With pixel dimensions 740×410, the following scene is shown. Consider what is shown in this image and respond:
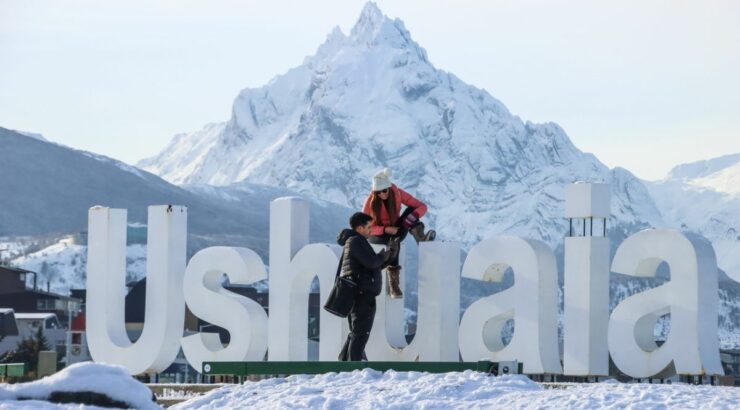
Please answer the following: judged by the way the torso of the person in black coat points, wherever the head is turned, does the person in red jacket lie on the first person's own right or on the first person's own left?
on the first person's own left

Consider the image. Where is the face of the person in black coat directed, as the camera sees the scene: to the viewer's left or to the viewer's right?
to the viewer's right

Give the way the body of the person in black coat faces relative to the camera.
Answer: to the viewer's right
